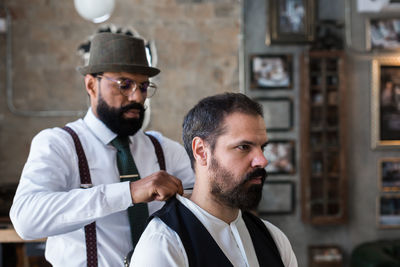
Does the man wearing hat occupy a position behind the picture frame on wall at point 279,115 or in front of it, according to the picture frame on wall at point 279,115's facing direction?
in front

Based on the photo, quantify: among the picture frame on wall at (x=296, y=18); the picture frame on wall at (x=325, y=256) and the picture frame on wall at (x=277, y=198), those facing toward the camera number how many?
3

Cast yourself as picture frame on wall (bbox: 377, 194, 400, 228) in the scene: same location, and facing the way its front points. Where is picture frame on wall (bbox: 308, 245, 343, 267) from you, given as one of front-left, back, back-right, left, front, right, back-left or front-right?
front-right

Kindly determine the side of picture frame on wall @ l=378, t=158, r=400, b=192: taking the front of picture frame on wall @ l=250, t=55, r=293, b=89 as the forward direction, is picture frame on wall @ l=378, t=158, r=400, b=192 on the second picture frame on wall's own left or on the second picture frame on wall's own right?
on the second picture frame on wall's own left

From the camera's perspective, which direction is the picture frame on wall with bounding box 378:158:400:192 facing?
toward the camera

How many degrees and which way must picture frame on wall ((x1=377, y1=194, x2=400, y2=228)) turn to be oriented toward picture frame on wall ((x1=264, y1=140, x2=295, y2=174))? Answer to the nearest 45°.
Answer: approximately 45° to its right

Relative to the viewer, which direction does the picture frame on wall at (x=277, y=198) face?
toward the camera

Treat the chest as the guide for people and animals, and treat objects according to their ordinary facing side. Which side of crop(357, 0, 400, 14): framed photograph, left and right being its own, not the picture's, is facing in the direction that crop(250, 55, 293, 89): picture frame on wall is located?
right

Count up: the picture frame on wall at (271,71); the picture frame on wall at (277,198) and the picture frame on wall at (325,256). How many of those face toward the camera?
3

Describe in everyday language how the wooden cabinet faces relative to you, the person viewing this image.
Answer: facing the viewer
